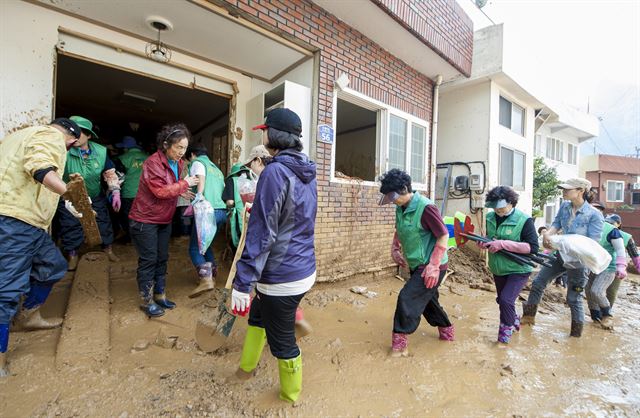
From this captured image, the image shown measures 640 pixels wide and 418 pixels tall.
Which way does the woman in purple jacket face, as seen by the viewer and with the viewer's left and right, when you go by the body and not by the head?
facing away from the viewer and to the left of the viewer

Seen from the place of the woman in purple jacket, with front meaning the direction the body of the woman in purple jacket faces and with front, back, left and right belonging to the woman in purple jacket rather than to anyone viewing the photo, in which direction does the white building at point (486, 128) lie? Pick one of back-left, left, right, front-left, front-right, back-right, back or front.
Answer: right

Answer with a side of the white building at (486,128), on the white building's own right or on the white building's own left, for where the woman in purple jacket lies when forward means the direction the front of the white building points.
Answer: on the white building's own right

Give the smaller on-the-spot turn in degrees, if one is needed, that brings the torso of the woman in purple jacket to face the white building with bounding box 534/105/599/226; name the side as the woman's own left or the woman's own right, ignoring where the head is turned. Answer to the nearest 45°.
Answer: approximately 90° to the woman's own right

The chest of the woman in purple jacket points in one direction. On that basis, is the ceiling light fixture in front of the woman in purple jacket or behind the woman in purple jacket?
in front
